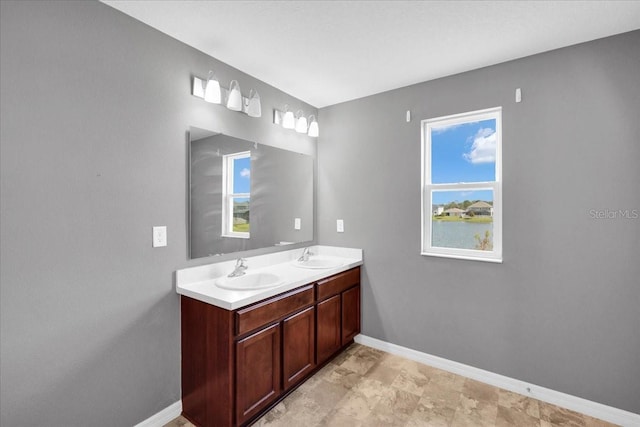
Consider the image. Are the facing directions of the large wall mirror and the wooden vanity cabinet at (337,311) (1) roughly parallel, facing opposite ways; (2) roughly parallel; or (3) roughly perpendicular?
roughly parallel

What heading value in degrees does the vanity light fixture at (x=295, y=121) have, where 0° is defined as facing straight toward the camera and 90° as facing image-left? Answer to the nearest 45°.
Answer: approximately 315°

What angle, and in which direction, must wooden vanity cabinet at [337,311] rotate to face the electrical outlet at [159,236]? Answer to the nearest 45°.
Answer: approximately 90° to its right

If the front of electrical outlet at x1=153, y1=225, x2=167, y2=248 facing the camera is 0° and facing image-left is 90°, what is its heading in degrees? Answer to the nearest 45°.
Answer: approximately 315°

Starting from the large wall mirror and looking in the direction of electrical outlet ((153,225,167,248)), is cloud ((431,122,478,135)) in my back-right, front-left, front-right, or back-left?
back-left

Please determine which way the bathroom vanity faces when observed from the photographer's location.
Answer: facing the viewer and to the right of the viewer

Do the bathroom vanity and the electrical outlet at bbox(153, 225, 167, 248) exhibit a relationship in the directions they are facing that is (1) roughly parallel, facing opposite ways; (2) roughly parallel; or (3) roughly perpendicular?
roughly parallel

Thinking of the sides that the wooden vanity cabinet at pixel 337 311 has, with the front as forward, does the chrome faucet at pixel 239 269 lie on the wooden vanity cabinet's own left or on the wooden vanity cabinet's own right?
on the wooden vanity cabinet's own right

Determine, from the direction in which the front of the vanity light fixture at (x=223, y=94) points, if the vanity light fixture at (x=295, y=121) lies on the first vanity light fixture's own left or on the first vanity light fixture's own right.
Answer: on the first vanity light fixture's own left

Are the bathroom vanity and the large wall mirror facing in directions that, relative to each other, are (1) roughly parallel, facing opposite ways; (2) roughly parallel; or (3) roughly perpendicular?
roughly parallel

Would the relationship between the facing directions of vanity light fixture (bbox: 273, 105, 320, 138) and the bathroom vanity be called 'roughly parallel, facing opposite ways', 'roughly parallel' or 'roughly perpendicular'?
roughly parallel
